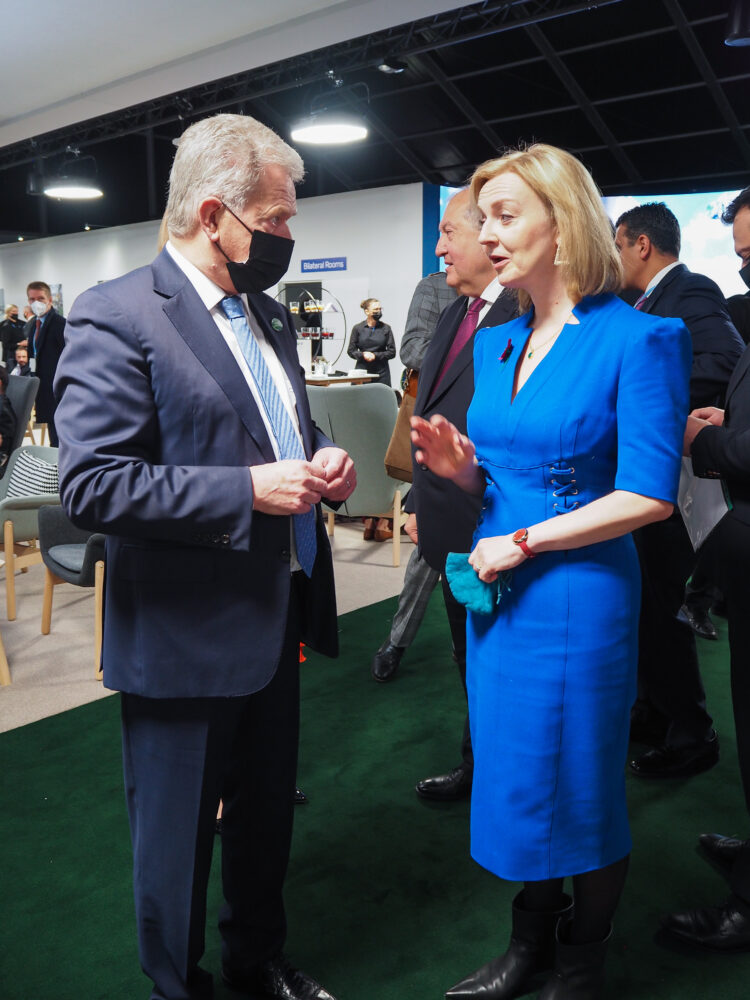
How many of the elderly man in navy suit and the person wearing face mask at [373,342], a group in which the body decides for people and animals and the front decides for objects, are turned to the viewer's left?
0

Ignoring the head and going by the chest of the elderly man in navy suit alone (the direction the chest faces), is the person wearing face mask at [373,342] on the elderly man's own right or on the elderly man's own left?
on the elderly man's own left

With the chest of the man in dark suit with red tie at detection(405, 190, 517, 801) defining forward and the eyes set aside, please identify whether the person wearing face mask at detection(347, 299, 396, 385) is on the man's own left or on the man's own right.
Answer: on the man's own right

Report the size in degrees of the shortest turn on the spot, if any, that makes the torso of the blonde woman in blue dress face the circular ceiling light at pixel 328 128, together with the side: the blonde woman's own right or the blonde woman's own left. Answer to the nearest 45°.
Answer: approximately 135° to the blonde woman's own right

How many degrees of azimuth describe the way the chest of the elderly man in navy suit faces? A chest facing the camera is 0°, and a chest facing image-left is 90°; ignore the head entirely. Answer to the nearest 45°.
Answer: approximately 315°

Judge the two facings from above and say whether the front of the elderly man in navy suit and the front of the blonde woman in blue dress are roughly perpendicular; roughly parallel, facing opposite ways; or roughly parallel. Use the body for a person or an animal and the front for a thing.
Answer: roughly perpendicular

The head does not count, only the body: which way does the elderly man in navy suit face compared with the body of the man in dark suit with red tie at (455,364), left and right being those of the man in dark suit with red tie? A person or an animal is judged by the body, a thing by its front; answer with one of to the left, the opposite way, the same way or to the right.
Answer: to the left

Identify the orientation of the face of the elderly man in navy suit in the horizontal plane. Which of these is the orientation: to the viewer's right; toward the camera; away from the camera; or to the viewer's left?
to the viewer's right

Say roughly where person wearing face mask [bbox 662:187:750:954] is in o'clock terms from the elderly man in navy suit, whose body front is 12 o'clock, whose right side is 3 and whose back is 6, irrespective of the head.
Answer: The person wearing face mask is roughly at 10 o'clock from the elderly man in navy suit.

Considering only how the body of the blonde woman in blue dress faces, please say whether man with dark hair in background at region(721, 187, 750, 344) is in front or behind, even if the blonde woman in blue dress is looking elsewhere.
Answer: behind
